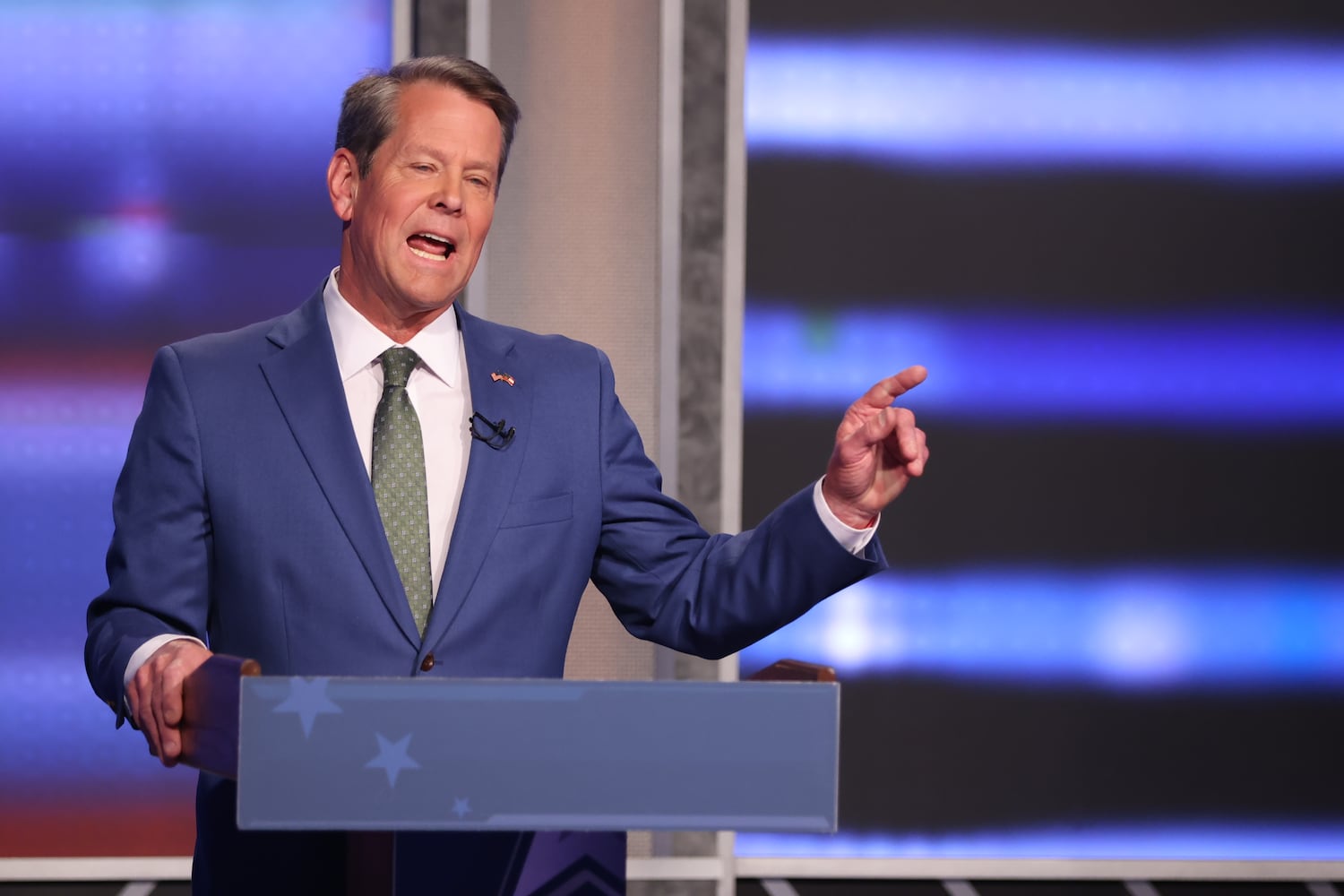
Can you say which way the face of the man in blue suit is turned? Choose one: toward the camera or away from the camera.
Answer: toward the camera

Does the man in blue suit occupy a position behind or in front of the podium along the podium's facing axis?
behind

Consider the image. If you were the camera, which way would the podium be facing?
facing the viewer
